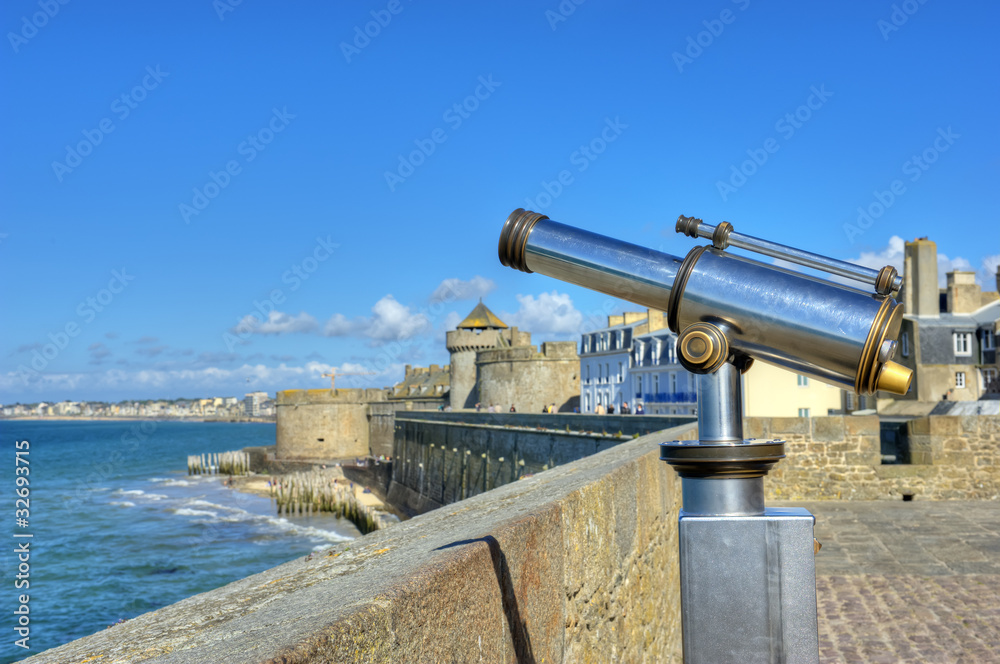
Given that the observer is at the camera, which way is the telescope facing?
facing to the left of the viewer

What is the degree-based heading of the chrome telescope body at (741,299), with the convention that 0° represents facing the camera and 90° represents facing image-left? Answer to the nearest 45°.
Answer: approximately 90°

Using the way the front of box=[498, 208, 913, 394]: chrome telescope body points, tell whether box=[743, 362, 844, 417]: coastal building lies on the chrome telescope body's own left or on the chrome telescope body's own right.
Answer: on the chrome telescope body's own right

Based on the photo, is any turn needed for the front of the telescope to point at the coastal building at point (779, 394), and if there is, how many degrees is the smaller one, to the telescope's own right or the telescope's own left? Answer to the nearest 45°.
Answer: approximately 90° to the telescope's own right

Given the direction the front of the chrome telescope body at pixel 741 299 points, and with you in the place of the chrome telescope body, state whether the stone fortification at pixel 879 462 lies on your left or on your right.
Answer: on your right

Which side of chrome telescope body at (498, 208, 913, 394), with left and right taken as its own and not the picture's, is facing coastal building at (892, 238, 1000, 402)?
right
